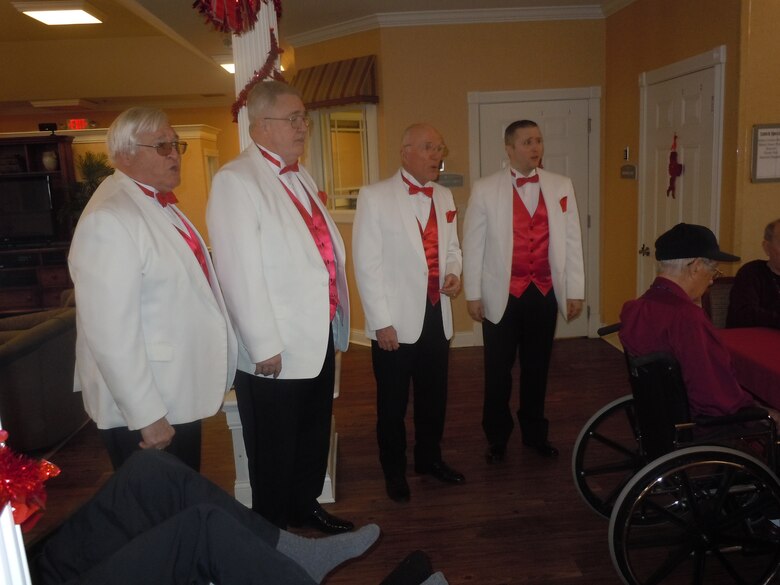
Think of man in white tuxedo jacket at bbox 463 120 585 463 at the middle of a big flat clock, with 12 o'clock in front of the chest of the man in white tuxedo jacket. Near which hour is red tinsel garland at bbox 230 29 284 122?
The red tinsel garland is roughly at 2 o'clock from the man in white tuxedo jacket.

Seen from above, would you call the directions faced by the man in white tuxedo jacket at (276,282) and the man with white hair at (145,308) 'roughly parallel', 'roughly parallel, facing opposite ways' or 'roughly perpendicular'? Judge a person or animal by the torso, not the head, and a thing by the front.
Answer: roughly parallel

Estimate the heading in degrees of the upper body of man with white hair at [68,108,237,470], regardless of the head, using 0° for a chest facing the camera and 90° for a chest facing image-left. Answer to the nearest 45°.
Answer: approximately 315°

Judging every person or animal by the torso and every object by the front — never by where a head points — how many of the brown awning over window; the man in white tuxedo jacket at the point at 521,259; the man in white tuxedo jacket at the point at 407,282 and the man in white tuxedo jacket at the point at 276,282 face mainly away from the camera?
0

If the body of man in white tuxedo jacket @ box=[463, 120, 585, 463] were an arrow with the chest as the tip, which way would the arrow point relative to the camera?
toward the camera

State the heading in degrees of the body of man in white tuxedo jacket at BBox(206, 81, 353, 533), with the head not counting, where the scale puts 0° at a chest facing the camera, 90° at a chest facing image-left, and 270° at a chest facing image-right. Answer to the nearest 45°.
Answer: approximately 315°

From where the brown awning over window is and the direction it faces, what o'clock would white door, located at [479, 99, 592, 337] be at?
The white door is roughly at 8 o'clock from the brown awning over window.

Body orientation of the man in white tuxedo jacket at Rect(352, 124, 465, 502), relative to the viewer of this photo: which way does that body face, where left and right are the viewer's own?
facing the viewer and to the right of the viewer

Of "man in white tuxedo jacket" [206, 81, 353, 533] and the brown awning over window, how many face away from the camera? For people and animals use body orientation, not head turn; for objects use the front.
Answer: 0

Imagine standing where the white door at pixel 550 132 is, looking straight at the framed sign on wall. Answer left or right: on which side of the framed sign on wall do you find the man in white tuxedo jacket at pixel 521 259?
right

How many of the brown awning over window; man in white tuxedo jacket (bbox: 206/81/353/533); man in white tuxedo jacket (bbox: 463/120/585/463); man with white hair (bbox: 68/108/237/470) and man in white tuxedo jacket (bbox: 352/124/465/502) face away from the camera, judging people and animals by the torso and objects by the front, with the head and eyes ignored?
0

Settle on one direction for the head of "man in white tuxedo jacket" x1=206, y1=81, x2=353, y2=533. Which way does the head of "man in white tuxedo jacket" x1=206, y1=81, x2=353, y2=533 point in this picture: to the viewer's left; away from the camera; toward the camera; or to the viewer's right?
to the viewer's right

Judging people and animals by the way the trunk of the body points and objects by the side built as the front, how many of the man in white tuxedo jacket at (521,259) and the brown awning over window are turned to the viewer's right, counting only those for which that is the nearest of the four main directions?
0

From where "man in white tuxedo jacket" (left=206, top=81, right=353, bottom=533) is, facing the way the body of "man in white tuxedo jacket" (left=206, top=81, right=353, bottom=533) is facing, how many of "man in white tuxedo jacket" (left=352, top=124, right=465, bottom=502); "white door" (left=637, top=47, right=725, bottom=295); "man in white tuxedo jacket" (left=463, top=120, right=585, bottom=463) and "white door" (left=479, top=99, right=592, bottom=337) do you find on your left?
4

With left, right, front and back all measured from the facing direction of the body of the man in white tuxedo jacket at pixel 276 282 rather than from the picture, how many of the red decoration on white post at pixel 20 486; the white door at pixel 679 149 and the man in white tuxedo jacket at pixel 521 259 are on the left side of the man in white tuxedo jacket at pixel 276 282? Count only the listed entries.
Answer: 2

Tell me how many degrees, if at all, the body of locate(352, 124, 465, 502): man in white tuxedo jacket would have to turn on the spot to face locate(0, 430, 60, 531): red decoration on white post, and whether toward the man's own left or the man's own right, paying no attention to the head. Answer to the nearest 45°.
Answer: approximately 45° to the man's own right
